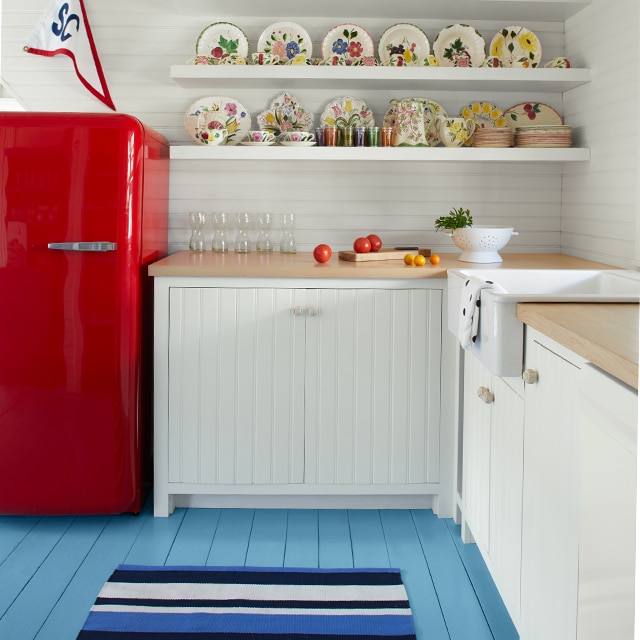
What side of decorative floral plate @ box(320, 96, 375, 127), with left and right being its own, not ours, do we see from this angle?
front

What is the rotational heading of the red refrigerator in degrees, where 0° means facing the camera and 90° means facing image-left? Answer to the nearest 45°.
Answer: approximately 0°

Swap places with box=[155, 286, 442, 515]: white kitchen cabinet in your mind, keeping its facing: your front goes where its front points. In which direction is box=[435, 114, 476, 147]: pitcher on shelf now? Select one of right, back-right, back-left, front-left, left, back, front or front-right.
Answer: back-left

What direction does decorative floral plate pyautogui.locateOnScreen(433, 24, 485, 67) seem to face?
toward the camera

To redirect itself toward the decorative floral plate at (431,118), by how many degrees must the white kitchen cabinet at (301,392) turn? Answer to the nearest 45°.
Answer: approximately 135° to its left

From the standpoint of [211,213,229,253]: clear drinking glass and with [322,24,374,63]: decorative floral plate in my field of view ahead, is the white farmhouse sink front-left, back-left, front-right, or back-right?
front-right

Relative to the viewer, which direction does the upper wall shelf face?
toward the camera
